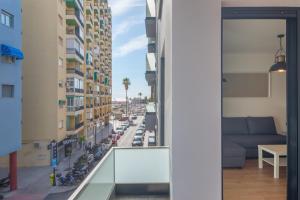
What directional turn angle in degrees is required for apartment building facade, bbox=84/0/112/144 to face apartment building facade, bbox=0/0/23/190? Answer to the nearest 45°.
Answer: approximately 45° to its right

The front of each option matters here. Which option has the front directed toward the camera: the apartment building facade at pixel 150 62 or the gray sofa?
the gray sofa

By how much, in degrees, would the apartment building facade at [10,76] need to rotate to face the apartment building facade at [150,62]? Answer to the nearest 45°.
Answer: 0° — it already faces it

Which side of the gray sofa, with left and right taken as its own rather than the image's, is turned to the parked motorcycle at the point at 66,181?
right

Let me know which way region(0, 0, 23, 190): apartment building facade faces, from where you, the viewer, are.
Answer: facing the viewer and to the right of the viewer

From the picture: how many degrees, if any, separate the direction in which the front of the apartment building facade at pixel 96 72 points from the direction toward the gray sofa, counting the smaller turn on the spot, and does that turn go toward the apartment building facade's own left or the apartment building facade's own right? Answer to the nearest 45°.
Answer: approximately 45° to the apartment building facade's own right

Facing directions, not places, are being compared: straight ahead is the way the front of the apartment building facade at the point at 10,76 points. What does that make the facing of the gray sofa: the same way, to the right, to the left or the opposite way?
to the right

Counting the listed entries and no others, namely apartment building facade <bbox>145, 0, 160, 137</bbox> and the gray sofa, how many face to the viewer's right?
0

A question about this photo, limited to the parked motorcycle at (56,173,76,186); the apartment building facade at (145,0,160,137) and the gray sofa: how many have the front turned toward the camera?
1

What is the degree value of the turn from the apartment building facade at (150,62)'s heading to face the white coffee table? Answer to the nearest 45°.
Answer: approximately 135° to its left

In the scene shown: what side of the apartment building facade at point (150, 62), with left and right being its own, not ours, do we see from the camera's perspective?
left

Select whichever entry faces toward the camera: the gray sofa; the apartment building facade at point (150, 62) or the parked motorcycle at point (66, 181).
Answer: the gray sofa

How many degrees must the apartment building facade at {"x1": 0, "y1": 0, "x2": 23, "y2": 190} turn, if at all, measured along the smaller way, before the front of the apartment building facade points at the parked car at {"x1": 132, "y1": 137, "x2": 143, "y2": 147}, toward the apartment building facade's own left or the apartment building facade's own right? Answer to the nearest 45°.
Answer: approximately 90° to the apartment building facade's own left

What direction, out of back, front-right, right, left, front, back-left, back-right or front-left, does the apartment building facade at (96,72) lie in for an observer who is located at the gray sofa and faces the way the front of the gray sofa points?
back-right

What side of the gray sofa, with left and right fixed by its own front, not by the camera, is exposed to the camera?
front
